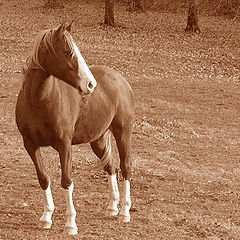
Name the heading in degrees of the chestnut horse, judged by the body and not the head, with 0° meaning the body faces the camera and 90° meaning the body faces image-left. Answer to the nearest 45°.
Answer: approximately 45°

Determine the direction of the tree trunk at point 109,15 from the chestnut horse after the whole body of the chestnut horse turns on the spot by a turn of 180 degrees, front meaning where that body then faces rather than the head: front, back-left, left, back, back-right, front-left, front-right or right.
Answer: front-left
